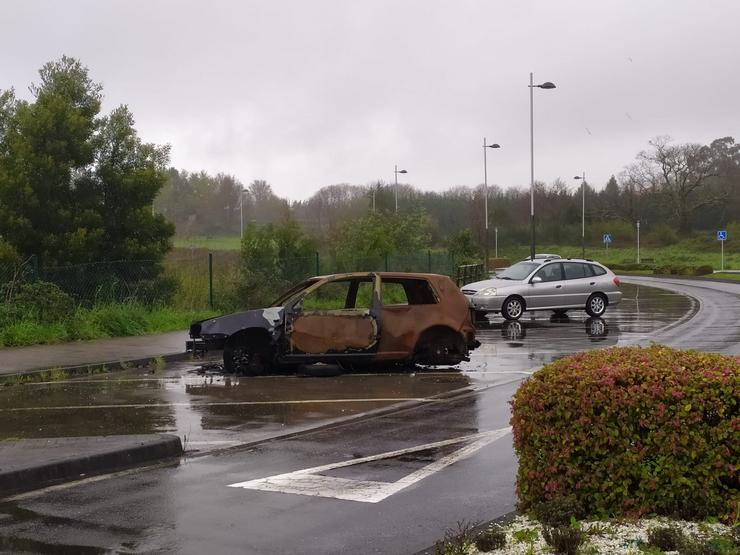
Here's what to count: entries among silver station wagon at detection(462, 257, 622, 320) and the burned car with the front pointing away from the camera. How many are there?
0

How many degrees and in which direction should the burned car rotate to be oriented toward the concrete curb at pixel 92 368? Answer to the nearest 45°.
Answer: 0° — it already faces it

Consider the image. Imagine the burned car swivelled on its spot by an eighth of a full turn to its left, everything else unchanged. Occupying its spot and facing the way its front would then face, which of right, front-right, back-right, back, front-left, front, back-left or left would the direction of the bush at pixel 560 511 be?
front-left

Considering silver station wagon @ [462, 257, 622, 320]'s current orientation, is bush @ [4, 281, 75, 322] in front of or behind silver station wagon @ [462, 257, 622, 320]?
in front

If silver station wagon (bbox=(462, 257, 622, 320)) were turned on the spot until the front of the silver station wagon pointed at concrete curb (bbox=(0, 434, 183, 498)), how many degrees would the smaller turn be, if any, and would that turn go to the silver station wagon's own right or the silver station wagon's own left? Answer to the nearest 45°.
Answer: approximately 45° to the silver station wagon's own left

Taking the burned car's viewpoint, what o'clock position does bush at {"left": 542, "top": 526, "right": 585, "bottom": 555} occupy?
The bush is roughly at 9 o'clock from the burned car.

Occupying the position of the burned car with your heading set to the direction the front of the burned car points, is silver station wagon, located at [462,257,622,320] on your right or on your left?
on your right

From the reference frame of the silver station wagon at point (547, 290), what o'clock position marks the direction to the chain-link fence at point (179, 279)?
The chain-link fence is roughly at 1 o'clock from the silver station wagon.

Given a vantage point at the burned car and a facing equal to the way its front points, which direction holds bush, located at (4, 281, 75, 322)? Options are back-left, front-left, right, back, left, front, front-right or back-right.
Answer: front-right

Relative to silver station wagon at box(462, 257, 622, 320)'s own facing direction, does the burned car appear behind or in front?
in front

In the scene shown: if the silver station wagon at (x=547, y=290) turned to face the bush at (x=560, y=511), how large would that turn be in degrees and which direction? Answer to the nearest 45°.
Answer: approximately 45° to its left

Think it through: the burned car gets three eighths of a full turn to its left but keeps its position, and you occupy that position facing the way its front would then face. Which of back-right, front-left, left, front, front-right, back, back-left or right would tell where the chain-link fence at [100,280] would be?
back

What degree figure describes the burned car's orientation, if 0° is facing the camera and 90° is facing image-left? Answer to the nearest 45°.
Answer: approximately 90°
